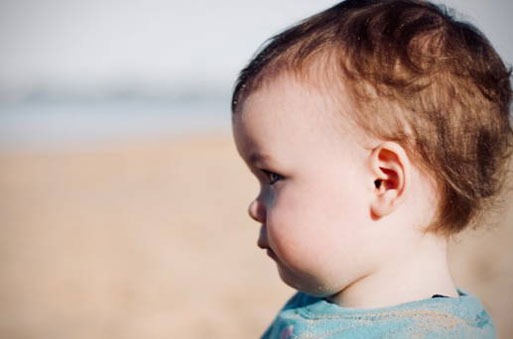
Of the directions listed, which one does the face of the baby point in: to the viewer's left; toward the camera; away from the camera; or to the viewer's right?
to the viewer's left

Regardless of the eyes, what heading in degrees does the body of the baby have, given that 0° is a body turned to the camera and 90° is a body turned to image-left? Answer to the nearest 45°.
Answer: approximately 90°
